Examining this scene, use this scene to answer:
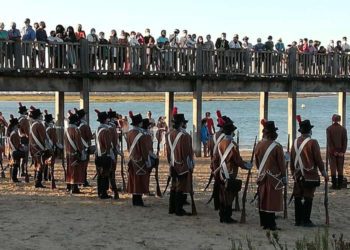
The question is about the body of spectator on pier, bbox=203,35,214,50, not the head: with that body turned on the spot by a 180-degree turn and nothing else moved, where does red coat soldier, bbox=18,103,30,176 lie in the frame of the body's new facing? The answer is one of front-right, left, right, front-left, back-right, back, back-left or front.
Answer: back-left

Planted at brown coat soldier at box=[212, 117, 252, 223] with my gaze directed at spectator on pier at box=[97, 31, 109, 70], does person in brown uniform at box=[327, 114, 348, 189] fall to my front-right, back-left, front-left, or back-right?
front-right

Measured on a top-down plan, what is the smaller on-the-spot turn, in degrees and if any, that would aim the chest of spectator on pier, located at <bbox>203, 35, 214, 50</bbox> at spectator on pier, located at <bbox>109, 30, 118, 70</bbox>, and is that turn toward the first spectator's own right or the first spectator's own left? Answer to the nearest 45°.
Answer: approximately 45° to the first spectator's own right

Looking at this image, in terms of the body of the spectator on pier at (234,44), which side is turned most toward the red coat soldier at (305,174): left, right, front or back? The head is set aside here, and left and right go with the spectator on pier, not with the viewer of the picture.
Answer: front

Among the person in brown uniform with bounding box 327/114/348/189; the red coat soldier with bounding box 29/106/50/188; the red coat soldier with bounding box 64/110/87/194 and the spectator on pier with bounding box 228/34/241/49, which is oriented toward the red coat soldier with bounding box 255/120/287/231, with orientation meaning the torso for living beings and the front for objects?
the spectator on pier

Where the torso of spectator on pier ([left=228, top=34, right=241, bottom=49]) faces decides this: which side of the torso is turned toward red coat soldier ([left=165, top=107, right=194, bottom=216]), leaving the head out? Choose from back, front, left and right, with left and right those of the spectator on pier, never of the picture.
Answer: front

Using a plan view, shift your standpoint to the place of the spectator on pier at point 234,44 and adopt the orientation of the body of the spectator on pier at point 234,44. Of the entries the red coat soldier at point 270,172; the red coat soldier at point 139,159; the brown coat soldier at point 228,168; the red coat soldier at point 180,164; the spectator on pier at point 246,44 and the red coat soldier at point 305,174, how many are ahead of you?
5

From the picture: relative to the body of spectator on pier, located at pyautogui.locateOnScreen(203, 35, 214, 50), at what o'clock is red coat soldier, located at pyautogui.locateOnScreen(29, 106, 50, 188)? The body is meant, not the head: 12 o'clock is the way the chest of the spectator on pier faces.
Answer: The red coat soldier is roughly at 1 o'clock from the spectator on pier.

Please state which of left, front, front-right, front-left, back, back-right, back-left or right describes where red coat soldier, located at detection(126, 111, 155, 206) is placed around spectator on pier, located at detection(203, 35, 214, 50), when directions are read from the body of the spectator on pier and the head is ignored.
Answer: front
